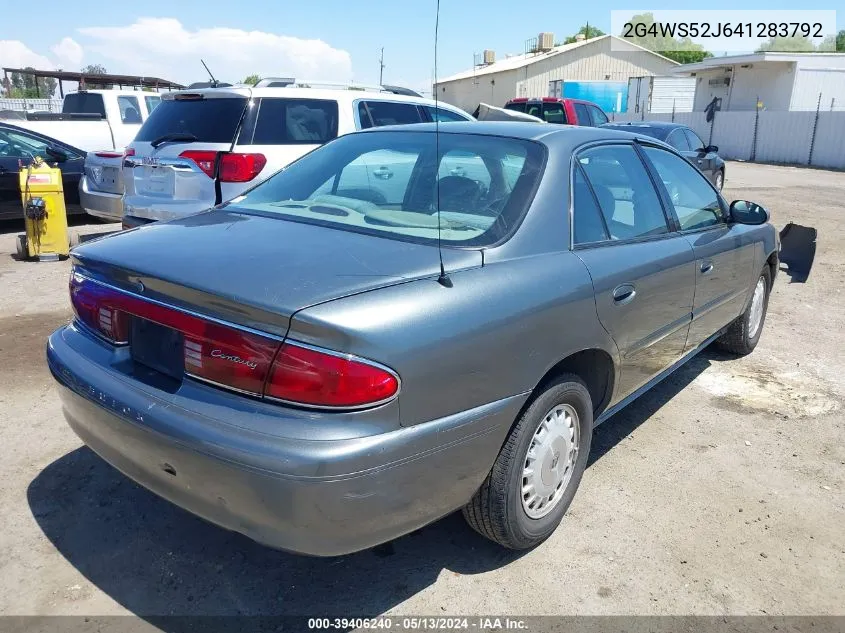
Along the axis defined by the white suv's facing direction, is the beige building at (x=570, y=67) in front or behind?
in front

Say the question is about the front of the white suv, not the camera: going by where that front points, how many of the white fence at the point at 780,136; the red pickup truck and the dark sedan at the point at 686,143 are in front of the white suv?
3

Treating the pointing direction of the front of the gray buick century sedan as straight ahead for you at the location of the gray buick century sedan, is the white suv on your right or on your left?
on your left

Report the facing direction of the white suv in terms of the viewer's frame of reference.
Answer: facing away from the viewer and to the right of the viewer

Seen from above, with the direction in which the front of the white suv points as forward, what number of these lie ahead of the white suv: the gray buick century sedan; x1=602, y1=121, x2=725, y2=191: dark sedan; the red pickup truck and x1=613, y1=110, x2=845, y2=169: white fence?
3

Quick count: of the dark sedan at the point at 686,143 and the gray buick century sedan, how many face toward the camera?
0

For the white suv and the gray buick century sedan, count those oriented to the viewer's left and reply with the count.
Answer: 0

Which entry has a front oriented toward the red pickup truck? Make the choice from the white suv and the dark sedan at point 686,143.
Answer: the white suv

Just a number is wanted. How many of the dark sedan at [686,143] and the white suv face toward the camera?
0

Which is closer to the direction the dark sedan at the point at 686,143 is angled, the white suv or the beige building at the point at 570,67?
the beige building

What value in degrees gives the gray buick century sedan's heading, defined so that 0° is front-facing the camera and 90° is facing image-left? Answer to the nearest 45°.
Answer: approximately 225°

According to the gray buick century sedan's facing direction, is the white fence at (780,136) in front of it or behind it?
in front

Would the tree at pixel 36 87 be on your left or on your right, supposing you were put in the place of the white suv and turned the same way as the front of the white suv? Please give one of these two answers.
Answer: on your left

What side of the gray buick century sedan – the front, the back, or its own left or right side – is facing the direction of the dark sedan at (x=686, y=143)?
front

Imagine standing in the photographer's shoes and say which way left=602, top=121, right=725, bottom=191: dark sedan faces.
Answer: facing away from the viewer and to the right of the viewer
